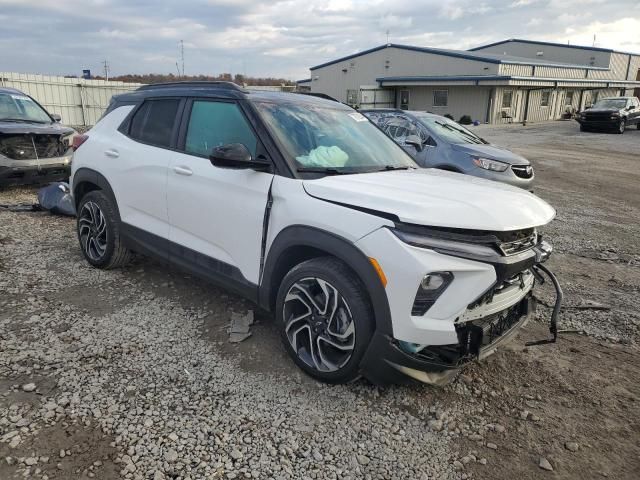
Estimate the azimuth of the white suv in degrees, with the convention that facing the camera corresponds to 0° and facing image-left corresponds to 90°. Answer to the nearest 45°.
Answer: approximately 315°

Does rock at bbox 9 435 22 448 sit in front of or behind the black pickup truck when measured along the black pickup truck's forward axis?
in front

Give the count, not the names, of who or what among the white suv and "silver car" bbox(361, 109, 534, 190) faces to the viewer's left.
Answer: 0

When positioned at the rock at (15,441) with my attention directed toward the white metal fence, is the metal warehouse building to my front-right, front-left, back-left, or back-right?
front-right

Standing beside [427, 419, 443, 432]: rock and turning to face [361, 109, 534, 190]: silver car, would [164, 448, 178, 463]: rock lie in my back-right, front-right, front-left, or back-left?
back-left

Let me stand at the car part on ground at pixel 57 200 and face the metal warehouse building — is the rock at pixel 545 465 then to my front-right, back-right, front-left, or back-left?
back-right

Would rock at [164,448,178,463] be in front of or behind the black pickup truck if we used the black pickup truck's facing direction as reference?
in front

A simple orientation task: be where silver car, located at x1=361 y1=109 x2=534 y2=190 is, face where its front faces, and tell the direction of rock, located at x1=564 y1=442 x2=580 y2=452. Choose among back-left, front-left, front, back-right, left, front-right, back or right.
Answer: front-right

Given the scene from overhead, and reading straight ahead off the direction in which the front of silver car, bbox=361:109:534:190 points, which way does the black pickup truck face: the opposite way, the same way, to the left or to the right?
to the right

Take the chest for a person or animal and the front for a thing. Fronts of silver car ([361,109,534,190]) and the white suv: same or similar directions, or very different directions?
same or similar directions

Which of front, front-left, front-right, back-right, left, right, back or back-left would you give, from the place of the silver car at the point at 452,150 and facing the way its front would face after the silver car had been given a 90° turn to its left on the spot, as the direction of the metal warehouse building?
front-left

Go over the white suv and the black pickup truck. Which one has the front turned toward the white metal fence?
the black pickup truck

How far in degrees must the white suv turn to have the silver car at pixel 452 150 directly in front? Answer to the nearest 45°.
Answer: approximately 135° to its left

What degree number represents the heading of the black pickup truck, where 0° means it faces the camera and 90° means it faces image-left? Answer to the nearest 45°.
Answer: approximately 45°

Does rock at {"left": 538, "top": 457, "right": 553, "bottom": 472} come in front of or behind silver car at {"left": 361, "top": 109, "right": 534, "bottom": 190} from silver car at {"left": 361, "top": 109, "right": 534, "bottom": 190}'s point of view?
in front

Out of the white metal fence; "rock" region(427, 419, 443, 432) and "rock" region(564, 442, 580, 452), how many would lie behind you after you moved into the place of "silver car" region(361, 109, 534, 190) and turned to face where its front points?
1
